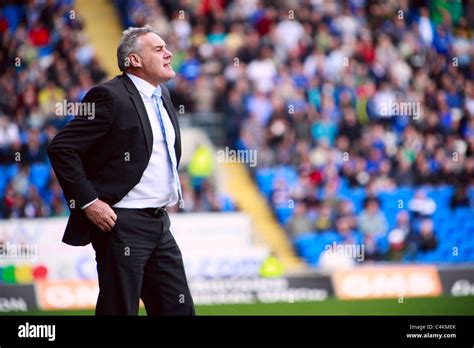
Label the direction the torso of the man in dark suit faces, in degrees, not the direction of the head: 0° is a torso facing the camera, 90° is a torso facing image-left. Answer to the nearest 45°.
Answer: approximately 315°

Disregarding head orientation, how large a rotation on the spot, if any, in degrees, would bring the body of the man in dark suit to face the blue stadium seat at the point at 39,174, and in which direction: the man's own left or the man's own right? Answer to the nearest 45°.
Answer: approximately 135° to the man's own left
